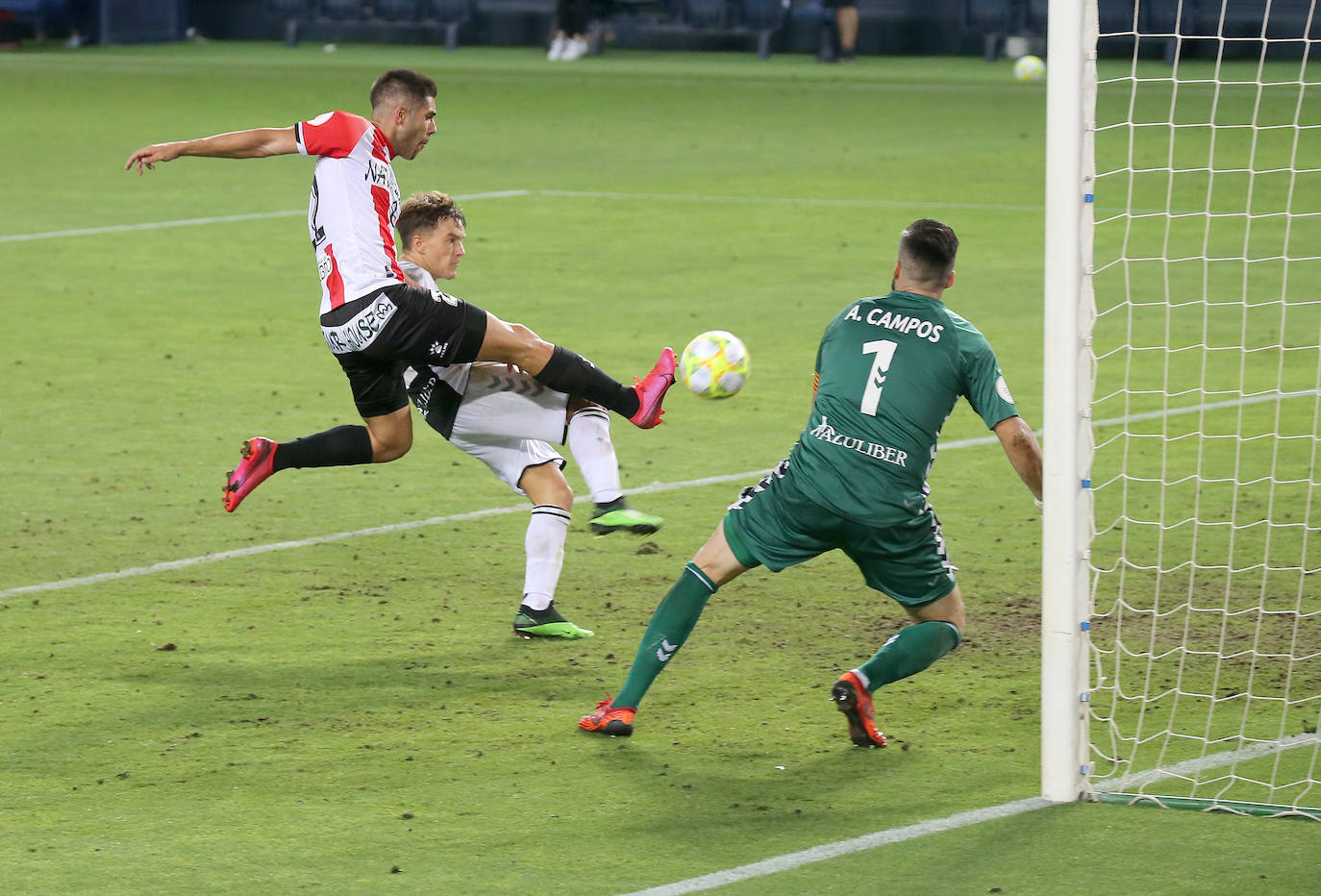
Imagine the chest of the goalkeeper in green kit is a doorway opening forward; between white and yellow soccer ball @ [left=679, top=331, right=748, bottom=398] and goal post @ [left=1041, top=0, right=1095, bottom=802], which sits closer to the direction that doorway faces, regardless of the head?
the white and yellow soccer ball

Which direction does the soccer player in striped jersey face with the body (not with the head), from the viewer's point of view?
to the viewer's right

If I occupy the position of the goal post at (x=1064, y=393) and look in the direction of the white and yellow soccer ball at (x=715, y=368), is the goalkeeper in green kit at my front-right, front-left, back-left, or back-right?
front-left

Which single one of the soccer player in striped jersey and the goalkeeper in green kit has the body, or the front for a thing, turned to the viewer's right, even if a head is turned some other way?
the soccer player in striped jersey

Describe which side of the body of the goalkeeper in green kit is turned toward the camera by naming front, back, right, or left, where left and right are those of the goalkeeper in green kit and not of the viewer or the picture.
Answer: back

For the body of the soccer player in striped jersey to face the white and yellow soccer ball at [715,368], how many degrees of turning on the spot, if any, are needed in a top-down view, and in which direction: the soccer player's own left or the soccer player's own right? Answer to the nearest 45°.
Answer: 0° — they already face it

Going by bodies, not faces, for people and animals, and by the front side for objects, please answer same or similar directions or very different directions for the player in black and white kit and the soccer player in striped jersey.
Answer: same or similar directions

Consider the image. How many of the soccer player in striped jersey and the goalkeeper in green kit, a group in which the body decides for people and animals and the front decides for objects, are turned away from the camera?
1

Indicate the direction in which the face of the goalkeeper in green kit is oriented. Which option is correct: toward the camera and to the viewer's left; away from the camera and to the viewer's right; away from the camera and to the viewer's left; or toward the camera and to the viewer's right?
away from the camera and to the viewer's left

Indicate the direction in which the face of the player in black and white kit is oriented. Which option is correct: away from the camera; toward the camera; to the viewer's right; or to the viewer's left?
to the viewer's right

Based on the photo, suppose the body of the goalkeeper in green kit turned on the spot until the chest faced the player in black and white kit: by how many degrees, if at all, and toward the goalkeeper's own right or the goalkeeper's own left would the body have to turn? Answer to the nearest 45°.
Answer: approximately 45° to the goalkeeper's own left

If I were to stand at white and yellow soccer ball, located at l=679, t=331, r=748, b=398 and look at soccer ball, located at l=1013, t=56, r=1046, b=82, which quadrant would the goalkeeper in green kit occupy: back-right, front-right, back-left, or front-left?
back-right
